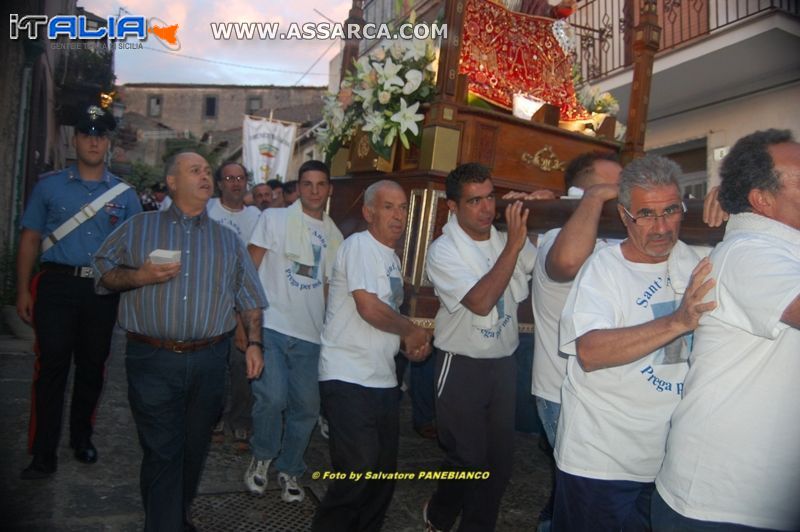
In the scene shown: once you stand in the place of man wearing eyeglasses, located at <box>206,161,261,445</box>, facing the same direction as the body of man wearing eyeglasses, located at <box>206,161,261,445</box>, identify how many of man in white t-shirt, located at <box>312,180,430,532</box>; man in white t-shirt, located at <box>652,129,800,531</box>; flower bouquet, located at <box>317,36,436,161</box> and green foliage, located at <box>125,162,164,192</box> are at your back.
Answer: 1

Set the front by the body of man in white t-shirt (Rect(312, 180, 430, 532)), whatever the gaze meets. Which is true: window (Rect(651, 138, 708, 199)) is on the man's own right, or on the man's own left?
on the man's own left

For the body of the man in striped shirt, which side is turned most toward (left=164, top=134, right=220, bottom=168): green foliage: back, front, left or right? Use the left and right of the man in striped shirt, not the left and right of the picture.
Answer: back

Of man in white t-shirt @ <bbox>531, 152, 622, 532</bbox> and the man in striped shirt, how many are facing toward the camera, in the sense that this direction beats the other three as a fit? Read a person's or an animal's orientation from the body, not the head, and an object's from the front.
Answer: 1

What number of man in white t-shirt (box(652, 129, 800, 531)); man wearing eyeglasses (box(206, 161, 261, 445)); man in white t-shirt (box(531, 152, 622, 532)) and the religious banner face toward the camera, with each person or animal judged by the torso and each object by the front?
2

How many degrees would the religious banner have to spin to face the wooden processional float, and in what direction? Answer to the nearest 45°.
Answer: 0° — it already faces it

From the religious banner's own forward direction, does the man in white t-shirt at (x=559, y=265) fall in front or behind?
in front

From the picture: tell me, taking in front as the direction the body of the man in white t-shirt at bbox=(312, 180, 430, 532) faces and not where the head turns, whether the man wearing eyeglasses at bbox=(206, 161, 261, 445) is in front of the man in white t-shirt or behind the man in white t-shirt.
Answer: behind
